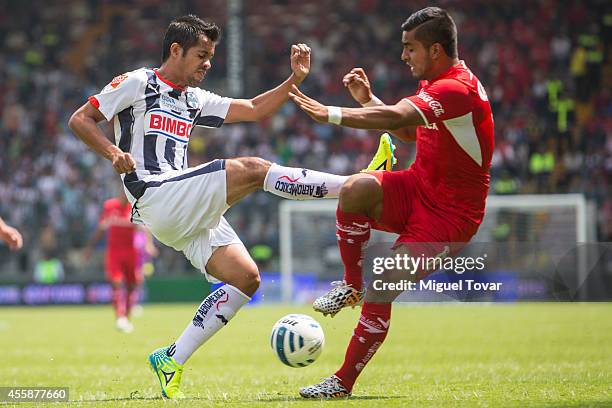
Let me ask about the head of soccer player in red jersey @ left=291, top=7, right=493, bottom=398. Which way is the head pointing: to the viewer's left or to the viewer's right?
to the viewer's left

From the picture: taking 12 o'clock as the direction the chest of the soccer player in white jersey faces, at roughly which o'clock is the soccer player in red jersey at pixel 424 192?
The soccer player in red jersey is roughly at 11 o'clock from the soccer player in white jersey.

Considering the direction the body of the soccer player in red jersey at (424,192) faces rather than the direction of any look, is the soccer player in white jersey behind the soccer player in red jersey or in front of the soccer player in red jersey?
in front

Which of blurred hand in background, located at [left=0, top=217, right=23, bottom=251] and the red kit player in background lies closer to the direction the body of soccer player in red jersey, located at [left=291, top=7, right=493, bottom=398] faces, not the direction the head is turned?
the blurred hand in background

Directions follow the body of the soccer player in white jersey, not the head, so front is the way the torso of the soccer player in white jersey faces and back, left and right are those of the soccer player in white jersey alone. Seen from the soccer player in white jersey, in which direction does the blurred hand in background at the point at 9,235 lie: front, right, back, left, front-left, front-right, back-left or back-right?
back-right

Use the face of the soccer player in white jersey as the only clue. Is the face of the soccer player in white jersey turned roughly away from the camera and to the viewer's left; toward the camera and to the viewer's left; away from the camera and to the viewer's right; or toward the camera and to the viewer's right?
toward the camera and to the viewer's right

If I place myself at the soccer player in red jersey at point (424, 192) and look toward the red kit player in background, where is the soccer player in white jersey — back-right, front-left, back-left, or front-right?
front-left

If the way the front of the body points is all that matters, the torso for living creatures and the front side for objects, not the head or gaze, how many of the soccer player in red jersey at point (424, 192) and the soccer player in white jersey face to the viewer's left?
1

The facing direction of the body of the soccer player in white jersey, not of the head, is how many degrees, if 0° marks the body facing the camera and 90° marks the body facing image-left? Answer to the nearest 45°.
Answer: approximately 315°

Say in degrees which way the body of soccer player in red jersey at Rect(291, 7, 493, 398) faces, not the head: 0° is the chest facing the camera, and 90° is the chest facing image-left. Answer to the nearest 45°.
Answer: approximately 90°

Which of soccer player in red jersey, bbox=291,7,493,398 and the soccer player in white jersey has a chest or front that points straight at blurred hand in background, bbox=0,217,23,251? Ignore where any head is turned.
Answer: the soccer player in red jersey

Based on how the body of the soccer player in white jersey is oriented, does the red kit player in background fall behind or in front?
behind
